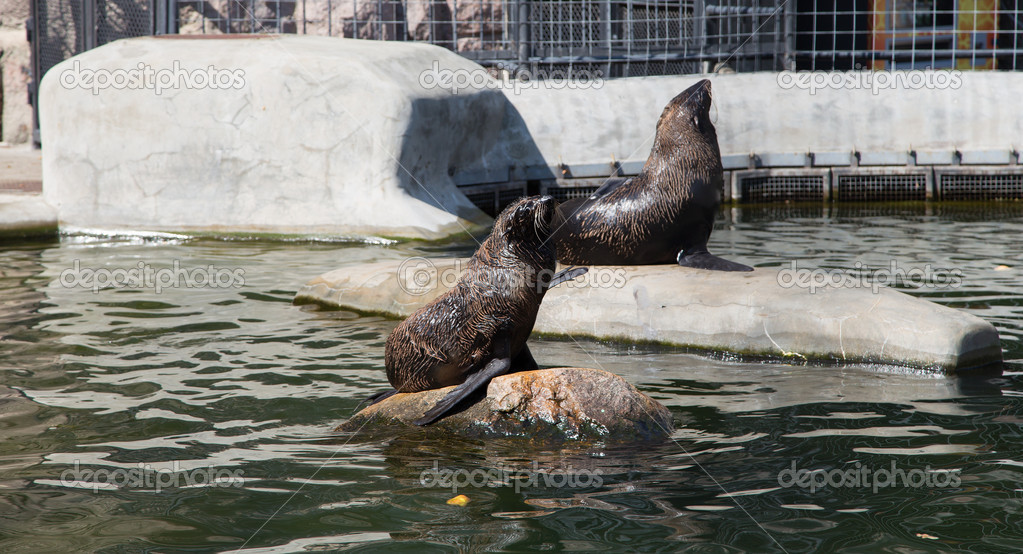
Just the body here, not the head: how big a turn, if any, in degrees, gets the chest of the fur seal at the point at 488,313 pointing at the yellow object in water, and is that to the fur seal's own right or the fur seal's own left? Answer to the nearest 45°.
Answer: approximately 90° to the fur seal's own right

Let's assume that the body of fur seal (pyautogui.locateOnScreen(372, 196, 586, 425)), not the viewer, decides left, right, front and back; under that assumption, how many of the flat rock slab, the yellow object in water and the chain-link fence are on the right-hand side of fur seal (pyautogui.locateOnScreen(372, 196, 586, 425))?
1

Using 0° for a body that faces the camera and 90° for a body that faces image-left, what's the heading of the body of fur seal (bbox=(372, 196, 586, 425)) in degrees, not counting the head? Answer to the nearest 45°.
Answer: approximately 270°

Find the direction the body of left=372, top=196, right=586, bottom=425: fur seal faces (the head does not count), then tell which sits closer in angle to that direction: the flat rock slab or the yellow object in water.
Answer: the flat rock slab

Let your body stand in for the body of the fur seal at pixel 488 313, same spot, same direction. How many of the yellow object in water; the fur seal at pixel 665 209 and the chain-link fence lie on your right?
1

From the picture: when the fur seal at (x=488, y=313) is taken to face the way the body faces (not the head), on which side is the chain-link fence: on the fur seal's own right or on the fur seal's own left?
on the fur seal's own left

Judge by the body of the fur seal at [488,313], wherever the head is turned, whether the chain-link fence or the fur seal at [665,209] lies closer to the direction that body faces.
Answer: the fur seal

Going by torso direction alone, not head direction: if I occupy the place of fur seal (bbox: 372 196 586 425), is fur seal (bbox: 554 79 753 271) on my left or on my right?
on my left
